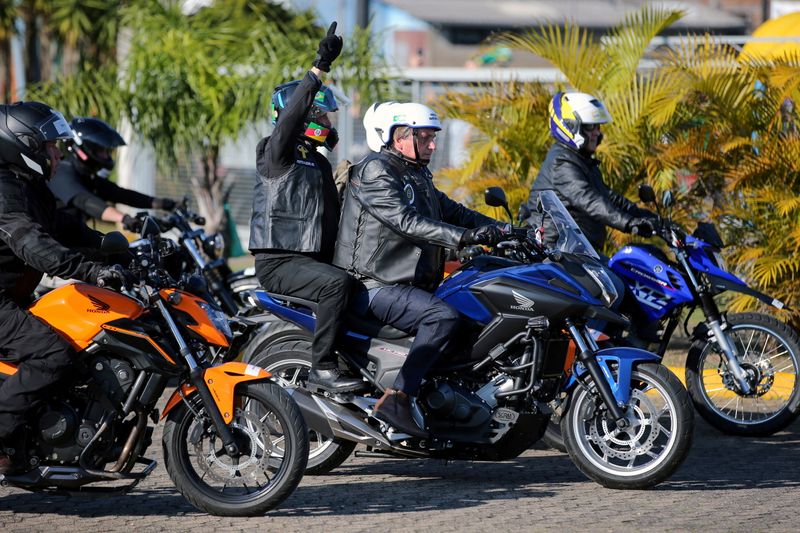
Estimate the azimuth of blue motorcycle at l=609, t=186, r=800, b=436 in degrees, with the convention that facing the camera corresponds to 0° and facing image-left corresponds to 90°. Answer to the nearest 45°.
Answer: approximately 270°

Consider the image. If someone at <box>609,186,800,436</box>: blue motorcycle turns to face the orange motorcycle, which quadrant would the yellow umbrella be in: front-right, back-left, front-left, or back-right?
back-right

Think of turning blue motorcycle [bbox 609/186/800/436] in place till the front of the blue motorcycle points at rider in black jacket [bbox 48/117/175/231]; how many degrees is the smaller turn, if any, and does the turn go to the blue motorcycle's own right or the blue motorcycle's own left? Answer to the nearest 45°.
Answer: approximately 180°

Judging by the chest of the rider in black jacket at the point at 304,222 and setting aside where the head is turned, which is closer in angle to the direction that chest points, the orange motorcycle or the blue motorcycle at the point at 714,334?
the blue motorcycle

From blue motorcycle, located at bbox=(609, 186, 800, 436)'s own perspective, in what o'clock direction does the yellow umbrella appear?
The yellow umbrella is roughly at 9 o'clock from the blue motorcycle.

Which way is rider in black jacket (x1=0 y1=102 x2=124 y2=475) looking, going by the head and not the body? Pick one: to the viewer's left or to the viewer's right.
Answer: to the viewer's right

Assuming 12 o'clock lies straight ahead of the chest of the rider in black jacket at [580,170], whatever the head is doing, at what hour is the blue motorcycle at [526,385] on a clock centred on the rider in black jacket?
The blue motorcycle is roughly at 3 o'clock from the rider in black jacket.

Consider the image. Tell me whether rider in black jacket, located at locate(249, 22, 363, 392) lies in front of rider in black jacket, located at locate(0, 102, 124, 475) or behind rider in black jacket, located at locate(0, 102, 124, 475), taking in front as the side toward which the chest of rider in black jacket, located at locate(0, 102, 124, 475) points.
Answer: in front

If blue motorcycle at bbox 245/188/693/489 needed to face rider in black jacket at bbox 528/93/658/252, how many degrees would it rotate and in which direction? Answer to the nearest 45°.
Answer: approximately 90° to its left

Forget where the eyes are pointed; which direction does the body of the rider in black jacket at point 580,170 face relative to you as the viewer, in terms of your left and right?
facing to the right of the viewer

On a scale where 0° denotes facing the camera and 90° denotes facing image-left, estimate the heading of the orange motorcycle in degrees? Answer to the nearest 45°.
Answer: approximately 270°

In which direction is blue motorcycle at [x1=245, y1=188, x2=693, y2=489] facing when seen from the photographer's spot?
facing to the right of the viewer

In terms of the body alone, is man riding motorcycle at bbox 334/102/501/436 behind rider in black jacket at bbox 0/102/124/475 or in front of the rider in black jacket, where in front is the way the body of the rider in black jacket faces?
in front

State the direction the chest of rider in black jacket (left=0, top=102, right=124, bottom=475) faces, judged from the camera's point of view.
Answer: to the viewer's right

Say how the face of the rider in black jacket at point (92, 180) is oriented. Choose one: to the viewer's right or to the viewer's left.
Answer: to the viewer's right

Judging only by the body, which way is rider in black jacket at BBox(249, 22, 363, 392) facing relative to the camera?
to the viewer's right
